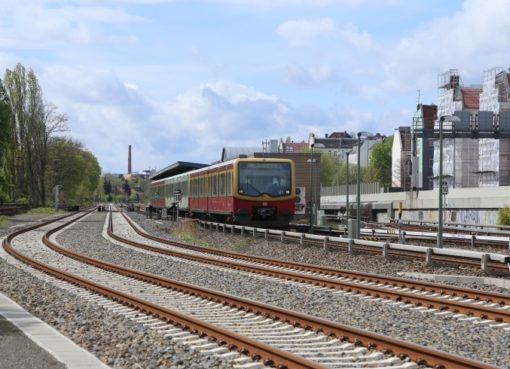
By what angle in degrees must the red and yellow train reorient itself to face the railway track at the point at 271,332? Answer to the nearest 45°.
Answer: approximately 45° to its right

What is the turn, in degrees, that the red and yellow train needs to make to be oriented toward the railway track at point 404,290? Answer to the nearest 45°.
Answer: approximately 45° to its right

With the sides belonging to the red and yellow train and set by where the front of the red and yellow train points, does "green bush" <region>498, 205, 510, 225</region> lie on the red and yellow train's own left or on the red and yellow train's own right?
on the red and yellow train's own left

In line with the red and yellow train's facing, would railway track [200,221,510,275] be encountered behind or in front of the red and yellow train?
in front

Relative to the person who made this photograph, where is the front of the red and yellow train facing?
facing the viewer and to the right of the viewer
